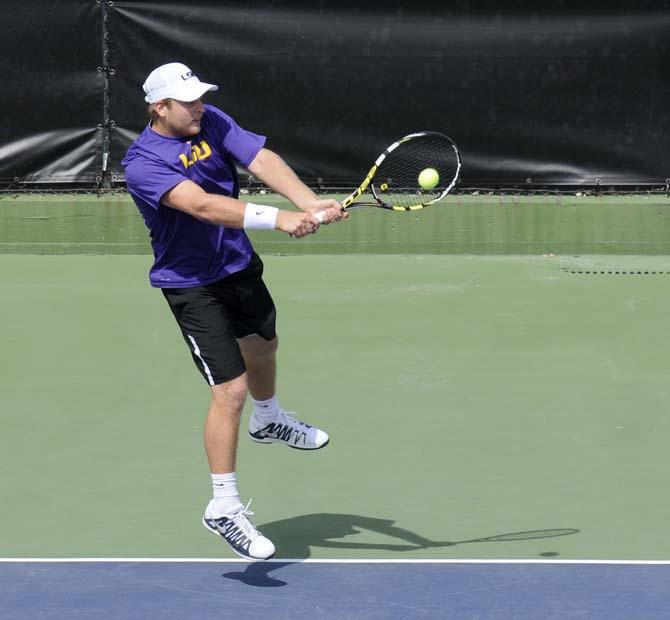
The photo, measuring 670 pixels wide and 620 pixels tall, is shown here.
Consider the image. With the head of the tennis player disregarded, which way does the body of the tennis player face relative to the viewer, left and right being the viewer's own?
facing the viewer and to the right of the viewer

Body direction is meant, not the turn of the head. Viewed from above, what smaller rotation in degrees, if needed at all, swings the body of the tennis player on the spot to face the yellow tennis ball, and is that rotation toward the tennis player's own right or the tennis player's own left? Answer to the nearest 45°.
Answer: approximately 90° to the tennis player's own left
